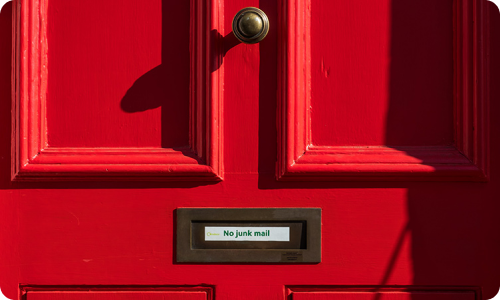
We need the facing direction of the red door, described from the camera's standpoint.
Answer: facing the viewer
